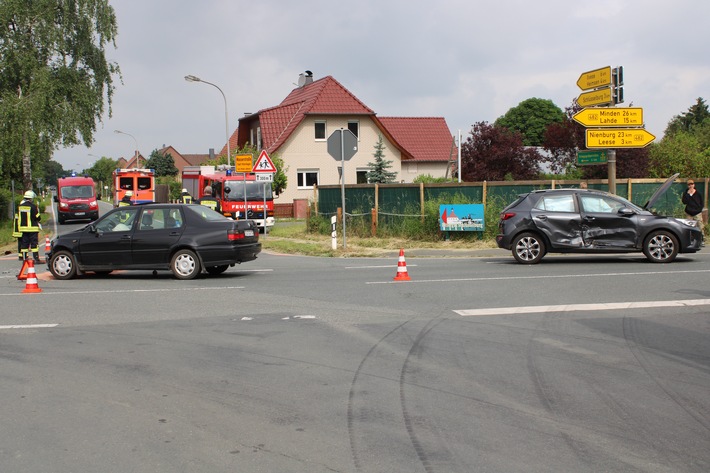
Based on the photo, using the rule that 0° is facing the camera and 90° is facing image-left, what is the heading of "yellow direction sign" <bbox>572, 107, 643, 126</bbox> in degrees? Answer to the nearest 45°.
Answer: approximately 0°

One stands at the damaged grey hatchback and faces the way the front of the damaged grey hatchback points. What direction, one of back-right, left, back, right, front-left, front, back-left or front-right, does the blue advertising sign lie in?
back-left

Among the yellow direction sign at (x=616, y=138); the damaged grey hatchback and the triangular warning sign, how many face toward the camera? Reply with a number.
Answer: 2

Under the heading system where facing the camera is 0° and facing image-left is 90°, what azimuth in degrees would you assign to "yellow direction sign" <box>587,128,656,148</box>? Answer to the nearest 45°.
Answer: approximately 0°

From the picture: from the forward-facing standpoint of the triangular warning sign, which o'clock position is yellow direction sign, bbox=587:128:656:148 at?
The yellow direction sign is roughly at 10 o'clock from the triangular warning sign.

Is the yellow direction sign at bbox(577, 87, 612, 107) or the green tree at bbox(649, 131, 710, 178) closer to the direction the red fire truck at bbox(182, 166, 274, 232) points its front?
the yellow direction sign

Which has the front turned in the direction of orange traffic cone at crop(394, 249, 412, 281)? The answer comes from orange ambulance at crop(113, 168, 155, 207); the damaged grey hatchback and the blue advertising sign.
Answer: the blue advertising sign

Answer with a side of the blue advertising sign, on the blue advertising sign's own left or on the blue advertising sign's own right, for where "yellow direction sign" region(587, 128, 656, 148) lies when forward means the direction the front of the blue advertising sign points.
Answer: on the blue advertising sign's own left

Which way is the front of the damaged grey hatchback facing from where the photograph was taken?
facing to the right of the viewer

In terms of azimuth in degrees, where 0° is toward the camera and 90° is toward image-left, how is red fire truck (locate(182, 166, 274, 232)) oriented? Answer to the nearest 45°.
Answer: approximately 315°
